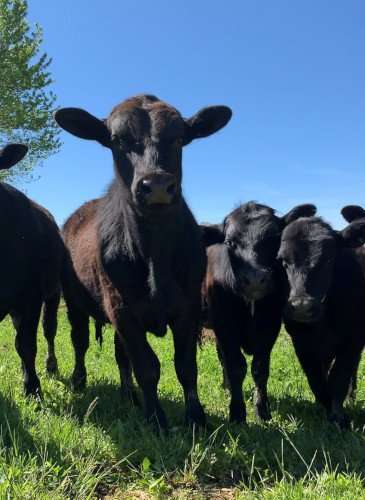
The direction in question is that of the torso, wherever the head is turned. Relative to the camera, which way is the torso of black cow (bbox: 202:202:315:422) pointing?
toward the camera

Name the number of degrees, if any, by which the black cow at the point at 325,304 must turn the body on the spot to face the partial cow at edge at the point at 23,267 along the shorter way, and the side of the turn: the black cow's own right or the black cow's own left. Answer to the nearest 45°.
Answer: approximately 45° to the black cow's own right

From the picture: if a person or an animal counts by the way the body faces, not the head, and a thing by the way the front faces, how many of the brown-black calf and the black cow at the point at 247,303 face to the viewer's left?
0

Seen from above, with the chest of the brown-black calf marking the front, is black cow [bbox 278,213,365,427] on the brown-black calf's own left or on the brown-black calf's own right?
on the brown-black calf's own left

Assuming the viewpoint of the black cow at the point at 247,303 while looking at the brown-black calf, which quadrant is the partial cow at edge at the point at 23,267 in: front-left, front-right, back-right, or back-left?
front-right

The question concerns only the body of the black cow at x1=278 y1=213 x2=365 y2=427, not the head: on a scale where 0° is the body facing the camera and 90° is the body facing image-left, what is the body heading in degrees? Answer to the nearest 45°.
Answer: approximately 45°

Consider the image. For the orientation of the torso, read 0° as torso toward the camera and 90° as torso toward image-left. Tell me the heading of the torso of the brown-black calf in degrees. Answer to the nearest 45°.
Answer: approximately 315°

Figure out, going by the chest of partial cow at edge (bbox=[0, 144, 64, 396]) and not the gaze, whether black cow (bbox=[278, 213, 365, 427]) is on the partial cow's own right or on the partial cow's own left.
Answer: on the partial cow's own left

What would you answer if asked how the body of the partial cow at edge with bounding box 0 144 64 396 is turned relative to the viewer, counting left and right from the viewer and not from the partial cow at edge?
facing the viewer and to the left of the viewer

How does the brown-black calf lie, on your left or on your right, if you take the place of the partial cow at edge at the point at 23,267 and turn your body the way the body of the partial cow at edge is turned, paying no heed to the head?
on your left

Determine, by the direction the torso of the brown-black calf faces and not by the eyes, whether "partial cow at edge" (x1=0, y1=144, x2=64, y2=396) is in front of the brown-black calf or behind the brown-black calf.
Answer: behind

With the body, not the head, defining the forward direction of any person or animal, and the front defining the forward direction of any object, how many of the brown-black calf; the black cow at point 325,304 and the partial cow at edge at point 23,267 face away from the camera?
0
